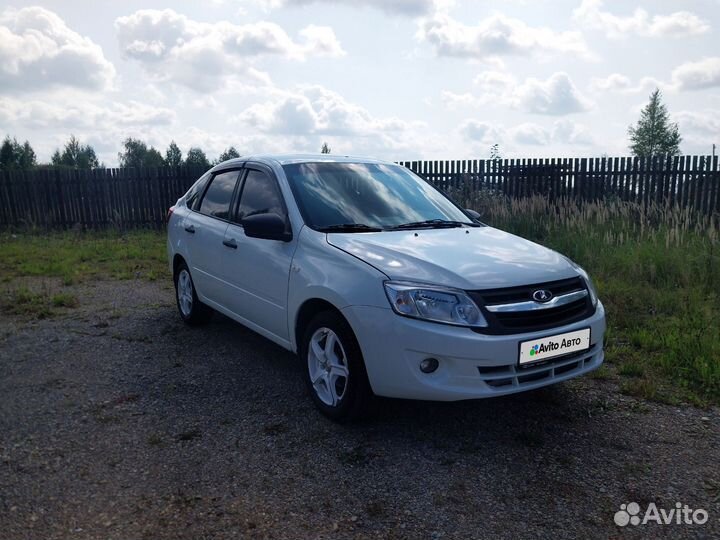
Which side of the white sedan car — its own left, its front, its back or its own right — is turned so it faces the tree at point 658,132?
left

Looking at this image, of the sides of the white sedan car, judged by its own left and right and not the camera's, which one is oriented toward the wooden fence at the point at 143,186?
back

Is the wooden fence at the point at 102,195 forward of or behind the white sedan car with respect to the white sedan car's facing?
behind

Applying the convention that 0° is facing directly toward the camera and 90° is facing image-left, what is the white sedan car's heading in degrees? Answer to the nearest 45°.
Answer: approximately 315°
